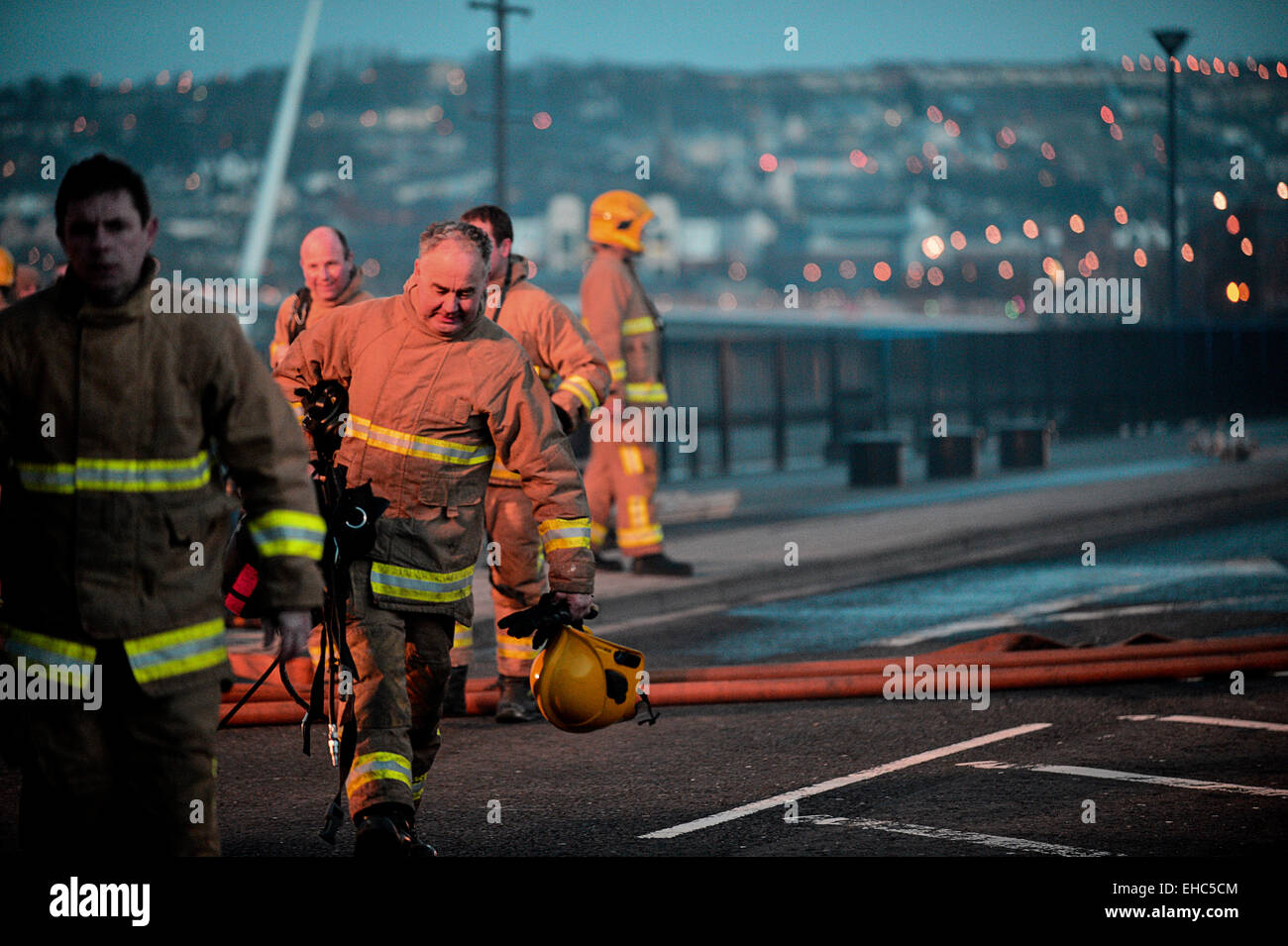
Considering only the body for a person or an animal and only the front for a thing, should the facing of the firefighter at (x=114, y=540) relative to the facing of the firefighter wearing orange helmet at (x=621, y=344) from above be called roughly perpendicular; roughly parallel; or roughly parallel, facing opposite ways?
roughly perpendicular

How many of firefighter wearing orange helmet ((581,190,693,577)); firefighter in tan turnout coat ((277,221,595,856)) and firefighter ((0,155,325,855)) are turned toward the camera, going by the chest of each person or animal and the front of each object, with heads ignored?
2

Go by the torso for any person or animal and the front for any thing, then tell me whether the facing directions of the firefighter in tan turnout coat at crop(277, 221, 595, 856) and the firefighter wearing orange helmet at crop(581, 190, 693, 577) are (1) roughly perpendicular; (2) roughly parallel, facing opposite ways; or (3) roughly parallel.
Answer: roughly perpendicular

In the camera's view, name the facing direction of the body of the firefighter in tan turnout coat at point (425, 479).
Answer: toward the camera

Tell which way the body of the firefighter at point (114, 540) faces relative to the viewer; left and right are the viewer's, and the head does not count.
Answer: facing the viewer

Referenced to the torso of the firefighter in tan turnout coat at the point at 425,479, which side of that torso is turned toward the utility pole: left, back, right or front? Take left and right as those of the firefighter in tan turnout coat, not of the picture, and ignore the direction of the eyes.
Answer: back

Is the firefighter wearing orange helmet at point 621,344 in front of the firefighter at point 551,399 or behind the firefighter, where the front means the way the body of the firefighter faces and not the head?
behind
